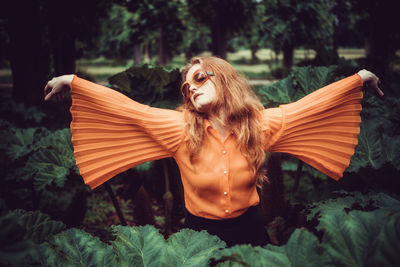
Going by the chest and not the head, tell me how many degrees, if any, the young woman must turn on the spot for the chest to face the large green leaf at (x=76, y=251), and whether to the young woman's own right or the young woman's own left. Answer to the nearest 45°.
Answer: approximately 45° to the young woman's own right

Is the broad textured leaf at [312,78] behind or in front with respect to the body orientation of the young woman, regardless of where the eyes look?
behind

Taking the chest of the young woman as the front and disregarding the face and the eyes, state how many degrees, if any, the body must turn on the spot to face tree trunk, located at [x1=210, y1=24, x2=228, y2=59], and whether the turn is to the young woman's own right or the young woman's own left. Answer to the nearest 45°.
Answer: approximately 180°

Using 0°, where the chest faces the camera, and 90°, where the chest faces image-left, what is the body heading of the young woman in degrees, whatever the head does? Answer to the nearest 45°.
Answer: approximately 0°
